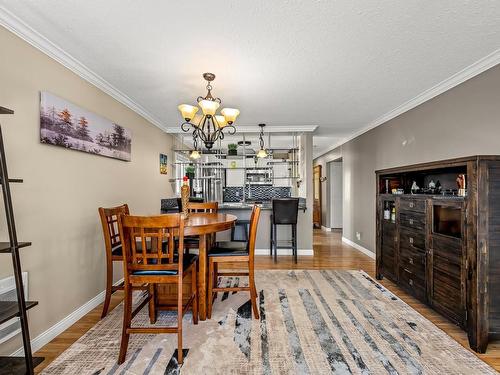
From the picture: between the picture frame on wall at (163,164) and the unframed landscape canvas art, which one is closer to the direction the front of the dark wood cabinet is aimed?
the unframed landscape canvas art

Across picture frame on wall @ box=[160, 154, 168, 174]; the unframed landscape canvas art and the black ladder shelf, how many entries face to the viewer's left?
0

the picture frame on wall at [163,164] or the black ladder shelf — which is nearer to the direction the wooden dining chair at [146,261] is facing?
the picture frame on wall

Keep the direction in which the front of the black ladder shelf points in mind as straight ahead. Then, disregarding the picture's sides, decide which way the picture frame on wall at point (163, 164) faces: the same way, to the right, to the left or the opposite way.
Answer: the same way

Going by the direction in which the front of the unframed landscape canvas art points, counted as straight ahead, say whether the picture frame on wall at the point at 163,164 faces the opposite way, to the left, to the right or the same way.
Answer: the same way

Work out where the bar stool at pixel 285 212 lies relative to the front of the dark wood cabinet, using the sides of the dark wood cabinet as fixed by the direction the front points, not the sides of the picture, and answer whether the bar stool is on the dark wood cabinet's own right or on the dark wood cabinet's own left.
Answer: on the dark wood cabinet's own right

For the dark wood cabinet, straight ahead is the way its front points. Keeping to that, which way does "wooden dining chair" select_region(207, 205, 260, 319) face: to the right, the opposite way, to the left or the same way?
the same way

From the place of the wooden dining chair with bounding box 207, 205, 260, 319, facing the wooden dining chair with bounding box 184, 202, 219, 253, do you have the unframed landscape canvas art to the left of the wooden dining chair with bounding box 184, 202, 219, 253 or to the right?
left

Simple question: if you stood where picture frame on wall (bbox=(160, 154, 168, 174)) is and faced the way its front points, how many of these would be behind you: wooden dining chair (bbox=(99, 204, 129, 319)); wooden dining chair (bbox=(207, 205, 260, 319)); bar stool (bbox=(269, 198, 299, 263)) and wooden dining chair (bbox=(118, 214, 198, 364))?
0

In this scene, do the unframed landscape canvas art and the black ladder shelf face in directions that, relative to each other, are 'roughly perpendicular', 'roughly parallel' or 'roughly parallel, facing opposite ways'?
roughly parallel

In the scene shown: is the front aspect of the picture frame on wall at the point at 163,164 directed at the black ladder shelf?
no

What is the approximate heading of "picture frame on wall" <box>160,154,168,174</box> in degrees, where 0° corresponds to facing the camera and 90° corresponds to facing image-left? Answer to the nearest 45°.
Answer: approximately 315°

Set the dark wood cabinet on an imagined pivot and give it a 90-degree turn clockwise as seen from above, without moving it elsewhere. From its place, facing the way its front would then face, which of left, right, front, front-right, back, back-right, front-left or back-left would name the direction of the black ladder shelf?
left

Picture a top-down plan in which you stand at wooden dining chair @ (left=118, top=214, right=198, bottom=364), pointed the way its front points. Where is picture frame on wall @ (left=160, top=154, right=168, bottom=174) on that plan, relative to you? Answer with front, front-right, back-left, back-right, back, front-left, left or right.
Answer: front-left

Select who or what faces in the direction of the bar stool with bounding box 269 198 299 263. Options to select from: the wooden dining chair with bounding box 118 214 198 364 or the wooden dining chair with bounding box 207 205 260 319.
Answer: the wooden dining chair with bounding box 118 214 198 364

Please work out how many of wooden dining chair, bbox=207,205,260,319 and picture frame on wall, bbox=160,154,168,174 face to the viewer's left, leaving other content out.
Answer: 1

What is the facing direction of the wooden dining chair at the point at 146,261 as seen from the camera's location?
facing away from the viewer and to the right of the viewer

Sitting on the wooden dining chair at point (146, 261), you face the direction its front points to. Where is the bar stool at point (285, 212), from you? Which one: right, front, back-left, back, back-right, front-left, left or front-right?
front

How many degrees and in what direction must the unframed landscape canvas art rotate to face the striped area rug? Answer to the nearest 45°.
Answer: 0° — it already faces it

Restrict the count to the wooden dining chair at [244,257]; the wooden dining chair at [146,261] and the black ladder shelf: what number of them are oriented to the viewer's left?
1

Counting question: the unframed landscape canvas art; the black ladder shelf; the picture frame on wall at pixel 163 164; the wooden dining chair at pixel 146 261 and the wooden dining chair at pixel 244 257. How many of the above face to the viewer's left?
1

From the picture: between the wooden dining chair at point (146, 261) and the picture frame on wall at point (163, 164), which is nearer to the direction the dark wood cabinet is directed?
the wooden dining chair
